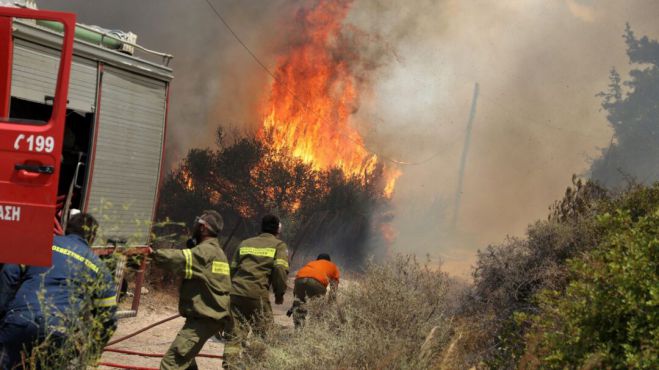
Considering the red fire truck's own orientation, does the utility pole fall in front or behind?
behind

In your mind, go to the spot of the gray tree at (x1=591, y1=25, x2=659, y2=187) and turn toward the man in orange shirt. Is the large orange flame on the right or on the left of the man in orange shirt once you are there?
right

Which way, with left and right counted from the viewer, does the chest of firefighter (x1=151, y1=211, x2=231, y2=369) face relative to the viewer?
facing away from the viewer and to the left of the viewer

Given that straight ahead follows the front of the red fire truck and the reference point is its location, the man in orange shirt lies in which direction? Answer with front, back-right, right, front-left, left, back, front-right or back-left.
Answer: back-left

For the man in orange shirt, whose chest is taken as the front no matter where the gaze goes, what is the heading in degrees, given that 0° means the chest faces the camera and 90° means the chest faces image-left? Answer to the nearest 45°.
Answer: approximately 225°

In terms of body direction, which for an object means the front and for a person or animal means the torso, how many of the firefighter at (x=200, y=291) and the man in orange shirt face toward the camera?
0

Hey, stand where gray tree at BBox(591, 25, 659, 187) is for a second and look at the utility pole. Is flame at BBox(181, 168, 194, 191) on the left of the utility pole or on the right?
left

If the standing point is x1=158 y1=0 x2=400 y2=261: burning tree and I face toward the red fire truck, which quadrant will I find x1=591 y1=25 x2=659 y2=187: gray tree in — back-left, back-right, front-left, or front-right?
back-left

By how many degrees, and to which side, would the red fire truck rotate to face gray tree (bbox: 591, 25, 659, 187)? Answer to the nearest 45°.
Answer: approximately 180°

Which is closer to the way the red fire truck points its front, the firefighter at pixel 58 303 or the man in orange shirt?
the firefighter

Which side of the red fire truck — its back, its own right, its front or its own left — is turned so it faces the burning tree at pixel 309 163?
back

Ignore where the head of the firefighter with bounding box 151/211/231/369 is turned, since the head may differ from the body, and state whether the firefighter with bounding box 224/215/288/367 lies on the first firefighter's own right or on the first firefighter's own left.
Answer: on the first firefighter's own right

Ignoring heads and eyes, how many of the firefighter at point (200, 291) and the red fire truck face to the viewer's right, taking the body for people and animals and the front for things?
0
